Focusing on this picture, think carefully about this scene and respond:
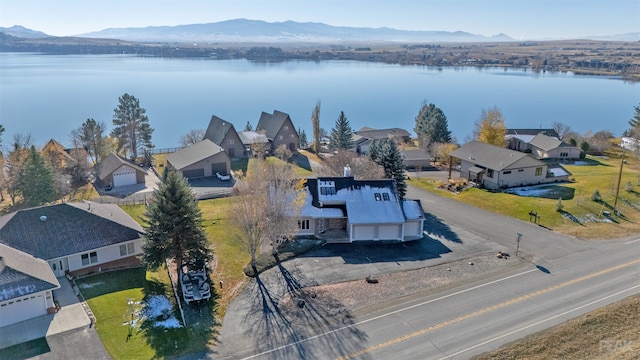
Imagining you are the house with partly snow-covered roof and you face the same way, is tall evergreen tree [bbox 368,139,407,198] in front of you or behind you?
behind

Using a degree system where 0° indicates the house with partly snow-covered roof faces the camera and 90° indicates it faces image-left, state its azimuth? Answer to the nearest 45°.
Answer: approximately 0°

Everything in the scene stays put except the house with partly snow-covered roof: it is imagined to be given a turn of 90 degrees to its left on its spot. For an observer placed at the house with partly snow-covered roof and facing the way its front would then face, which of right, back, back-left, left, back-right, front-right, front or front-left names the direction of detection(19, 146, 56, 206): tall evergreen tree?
back

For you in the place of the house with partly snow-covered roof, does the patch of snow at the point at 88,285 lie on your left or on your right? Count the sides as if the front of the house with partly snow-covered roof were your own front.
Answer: on your right
